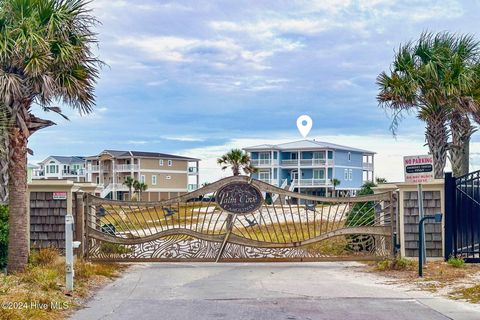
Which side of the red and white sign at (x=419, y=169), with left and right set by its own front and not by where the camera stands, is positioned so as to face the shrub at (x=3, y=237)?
right

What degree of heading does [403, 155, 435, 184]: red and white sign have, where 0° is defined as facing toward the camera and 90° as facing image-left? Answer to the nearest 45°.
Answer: approximately 0°

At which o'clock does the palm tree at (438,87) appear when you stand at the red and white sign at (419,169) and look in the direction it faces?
The palm tree is roughly at 6 o'clock from the red and white sign.

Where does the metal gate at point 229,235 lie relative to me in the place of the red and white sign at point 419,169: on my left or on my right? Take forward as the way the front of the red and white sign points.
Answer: on my right
